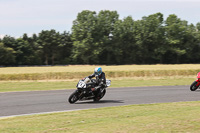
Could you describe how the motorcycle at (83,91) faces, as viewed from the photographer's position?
facing the viewer and to the left of the viewer
